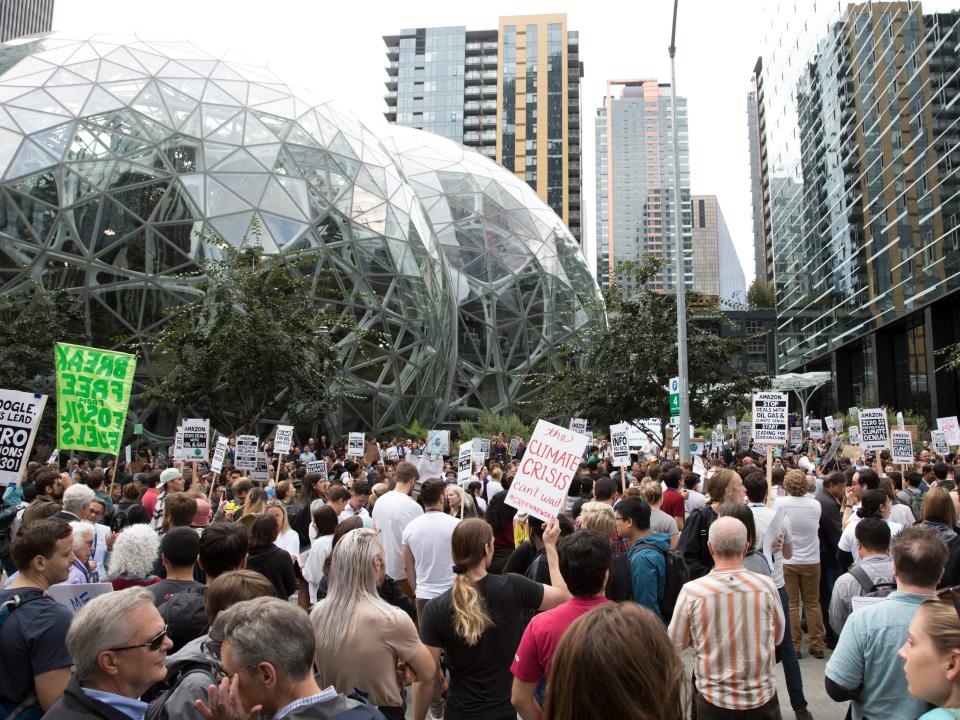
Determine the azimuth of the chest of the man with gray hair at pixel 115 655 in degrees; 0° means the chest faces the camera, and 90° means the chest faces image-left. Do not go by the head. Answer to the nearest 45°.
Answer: approximately 270°

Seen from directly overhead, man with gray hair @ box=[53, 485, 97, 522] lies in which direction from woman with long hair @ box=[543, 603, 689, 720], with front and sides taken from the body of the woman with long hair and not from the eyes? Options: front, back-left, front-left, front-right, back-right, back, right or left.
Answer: front-left

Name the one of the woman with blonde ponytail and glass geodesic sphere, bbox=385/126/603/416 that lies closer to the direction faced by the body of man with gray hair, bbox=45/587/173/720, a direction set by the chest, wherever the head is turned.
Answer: the woman with blonde ponytail

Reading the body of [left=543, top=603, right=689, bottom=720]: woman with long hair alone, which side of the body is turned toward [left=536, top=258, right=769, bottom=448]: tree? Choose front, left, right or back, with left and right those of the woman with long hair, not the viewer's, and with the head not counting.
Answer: front

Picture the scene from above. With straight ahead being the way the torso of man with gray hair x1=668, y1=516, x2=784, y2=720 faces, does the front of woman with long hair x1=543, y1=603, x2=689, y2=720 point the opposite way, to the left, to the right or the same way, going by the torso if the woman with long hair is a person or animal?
the same way

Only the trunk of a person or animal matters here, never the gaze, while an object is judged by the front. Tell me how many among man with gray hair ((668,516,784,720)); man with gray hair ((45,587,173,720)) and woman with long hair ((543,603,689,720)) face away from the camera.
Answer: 2

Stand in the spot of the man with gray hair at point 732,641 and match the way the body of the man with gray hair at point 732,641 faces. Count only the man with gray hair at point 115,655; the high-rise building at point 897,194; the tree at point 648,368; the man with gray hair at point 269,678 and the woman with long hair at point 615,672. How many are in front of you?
2

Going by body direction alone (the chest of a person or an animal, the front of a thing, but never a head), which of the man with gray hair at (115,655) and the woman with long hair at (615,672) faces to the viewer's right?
the man with gray hair

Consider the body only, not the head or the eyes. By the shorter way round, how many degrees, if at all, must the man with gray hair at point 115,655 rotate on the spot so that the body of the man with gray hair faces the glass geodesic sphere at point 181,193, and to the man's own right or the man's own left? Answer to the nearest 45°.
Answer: approximately 90° to the man's own left

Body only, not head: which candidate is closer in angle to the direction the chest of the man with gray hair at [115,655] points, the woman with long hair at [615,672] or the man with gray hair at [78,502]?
the woman with long hair

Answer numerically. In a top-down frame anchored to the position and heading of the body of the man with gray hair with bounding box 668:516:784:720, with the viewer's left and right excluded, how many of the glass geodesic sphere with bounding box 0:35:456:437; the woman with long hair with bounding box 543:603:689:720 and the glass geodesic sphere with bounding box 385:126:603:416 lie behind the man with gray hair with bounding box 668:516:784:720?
1

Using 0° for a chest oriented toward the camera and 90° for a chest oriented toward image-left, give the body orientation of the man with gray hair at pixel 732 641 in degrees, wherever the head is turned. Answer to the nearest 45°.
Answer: approximately 180°

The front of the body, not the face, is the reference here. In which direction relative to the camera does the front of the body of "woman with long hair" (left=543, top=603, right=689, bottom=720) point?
away from the camera
